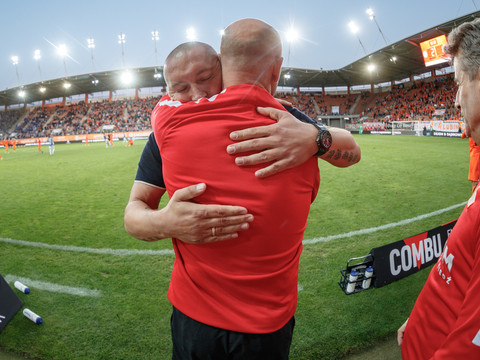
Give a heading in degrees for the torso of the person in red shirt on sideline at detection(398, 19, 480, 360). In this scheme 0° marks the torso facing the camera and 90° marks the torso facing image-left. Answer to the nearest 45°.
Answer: approximately 90°

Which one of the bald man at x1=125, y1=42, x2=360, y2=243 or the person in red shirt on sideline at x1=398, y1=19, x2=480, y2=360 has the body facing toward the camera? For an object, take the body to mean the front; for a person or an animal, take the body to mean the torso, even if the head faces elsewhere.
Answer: the bald man

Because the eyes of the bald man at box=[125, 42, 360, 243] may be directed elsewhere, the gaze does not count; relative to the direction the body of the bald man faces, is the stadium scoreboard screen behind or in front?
behind

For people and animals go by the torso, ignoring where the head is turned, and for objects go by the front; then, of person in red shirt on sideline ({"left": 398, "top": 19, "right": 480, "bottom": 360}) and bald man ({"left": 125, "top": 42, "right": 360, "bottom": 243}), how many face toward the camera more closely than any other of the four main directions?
1

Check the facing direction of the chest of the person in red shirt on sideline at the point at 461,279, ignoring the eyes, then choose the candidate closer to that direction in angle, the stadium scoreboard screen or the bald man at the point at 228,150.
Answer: the bald man

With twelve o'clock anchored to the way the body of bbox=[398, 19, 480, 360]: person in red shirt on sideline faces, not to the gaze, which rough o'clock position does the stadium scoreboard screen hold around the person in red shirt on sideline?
The stadium scoreboard screen is roughly at 3 o'clock from the person in red shirt on sideline.

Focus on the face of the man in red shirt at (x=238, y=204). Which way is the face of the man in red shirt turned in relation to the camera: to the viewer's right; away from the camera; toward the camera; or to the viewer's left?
away from the camera

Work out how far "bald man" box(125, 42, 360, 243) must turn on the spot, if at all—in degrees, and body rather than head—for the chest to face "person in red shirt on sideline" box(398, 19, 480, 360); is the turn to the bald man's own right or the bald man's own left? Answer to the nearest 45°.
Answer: approximately 90° to the bald man's own left

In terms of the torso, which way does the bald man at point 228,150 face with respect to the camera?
toward the camera

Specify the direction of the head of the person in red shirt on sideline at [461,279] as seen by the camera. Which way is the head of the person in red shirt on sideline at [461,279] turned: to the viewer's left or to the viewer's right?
to the viewer's left
